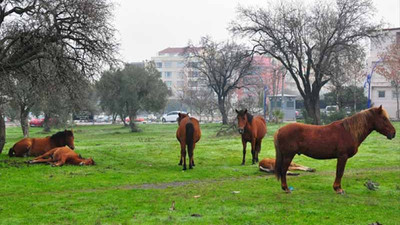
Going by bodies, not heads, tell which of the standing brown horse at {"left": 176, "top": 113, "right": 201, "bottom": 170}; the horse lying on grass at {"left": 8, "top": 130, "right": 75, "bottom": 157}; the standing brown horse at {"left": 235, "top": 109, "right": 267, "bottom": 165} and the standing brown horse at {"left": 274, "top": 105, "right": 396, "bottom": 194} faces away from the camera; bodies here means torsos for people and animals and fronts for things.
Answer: the standing brown horse at {"left": 176, "top": 113, "right": 201, "bottom": 170}

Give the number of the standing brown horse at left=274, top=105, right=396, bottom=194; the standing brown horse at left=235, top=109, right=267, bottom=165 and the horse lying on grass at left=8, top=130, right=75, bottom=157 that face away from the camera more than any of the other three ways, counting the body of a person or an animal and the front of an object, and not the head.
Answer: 0

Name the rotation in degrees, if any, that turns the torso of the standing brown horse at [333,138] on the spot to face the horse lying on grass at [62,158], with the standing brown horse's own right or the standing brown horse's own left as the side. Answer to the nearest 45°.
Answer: approximately 180°

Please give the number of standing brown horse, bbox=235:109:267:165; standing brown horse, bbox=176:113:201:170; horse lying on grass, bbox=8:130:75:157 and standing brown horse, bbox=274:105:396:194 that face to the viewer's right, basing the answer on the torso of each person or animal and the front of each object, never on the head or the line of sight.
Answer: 2

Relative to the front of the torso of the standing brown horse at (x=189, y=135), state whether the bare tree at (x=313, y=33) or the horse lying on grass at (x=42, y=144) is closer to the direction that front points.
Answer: the bare tree

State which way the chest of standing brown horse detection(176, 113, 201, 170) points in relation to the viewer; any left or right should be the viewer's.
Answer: facing away from the viewer

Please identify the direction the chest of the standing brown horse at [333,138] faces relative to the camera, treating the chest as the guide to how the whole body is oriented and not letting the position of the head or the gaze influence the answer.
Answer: to the viewer's right

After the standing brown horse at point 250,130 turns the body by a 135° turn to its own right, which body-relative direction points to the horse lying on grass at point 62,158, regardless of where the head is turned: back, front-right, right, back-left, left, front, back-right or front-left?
left

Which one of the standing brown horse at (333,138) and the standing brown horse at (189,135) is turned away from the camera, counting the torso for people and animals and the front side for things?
the standing brown horse at (189,135)

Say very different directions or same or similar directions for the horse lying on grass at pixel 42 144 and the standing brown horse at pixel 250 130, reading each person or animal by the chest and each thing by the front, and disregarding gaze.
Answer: very different directions

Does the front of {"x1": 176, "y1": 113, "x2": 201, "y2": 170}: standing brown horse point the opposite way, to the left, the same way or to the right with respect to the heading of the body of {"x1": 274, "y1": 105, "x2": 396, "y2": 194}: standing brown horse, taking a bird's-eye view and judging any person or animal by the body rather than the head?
to the left

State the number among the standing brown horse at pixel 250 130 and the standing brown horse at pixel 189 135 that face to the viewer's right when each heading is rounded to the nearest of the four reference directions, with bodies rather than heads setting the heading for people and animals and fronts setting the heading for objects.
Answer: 0

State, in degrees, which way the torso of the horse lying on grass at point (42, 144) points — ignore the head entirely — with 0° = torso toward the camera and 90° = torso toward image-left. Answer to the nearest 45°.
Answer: approximately 270°

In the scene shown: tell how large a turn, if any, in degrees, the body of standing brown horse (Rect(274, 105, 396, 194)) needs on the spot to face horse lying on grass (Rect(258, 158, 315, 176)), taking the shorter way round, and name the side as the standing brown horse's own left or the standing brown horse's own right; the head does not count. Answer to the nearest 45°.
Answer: approximately 135° to the standing brown horse's own left

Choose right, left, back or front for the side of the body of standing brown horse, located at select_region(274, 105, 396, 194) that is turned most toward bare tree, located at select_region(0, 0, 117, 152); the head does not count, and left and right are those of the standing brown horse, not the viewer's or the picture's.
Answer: back

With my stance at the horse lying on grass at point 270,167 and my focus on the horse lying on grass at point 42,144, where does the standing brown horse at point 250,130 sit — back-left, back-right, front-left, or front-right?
front-right
